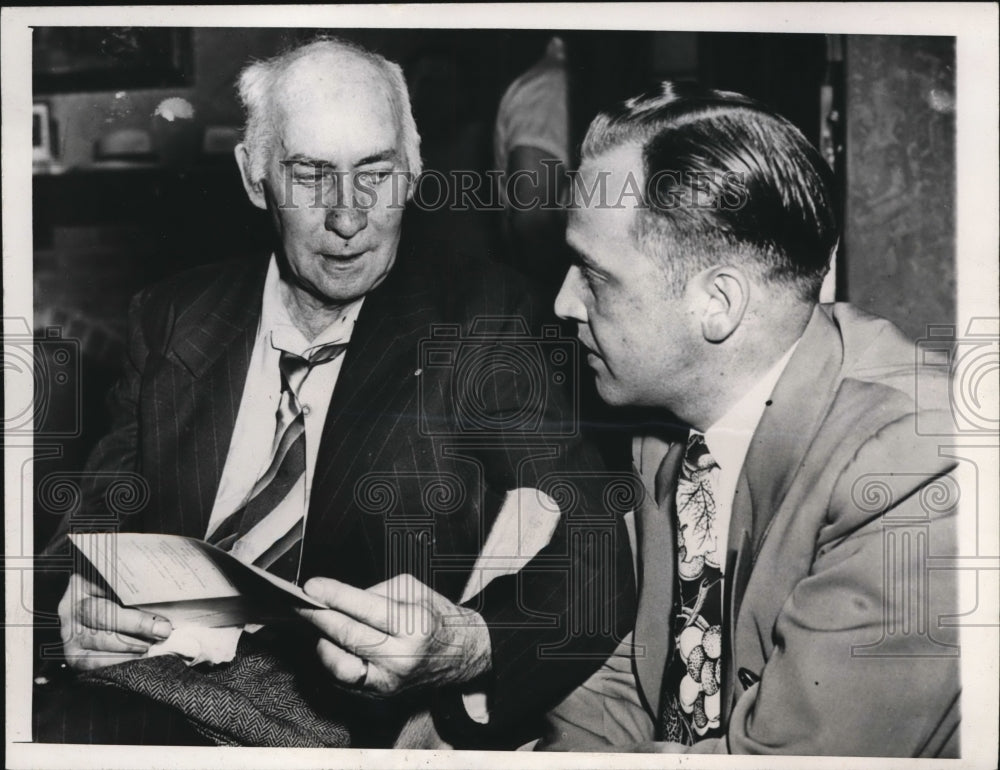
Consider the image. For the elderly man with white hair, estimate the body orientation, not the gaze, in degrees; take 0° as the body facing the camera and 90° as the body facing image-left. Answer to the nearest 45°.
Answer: approximately 45°
